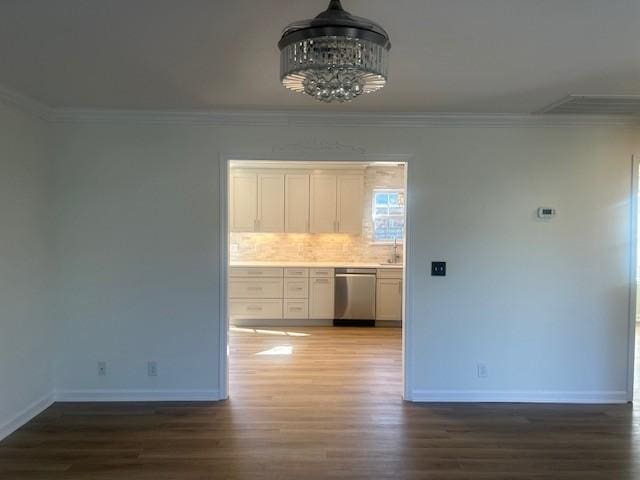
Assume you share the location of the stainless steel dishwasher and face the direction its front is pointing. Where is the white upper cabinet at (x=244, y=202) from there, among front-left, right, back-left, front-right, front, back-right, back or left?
right

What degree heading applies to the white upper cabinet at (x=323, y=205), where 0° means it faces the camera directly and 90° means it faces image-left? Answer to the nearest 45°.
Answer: approximately 0°

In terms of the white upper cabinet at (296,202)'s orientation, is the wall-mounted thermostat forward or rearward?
forward

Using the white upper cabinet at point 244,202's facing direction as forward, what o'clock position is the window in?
The window is roughly at 9 o'clock from the white upper cabinet.

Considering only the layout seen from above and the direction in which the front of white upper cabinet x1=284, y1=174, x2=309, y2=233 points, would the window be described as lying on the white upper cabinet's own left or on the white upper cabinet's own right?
on the white upper cabinet's own left

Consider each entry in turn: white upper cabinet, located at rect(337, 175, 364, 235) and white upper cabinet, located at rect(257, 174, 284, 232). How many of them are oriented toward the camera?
2
